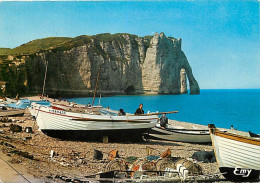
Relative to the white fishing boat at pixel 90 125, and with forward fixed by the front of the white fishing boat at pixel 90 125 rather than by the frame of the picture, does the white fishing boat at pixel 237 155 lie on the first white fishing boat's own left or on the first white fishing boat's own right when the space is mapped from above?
on the first white fishing boat's own left

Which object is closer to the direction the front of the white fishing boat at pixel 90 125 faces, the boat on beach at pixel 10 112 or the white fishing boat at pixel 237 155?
the boat on beach

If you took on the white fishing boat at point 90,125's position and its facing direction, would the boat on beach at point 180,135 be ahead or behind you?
behind

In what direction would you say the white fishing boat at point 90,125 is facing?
to the viewer's left
